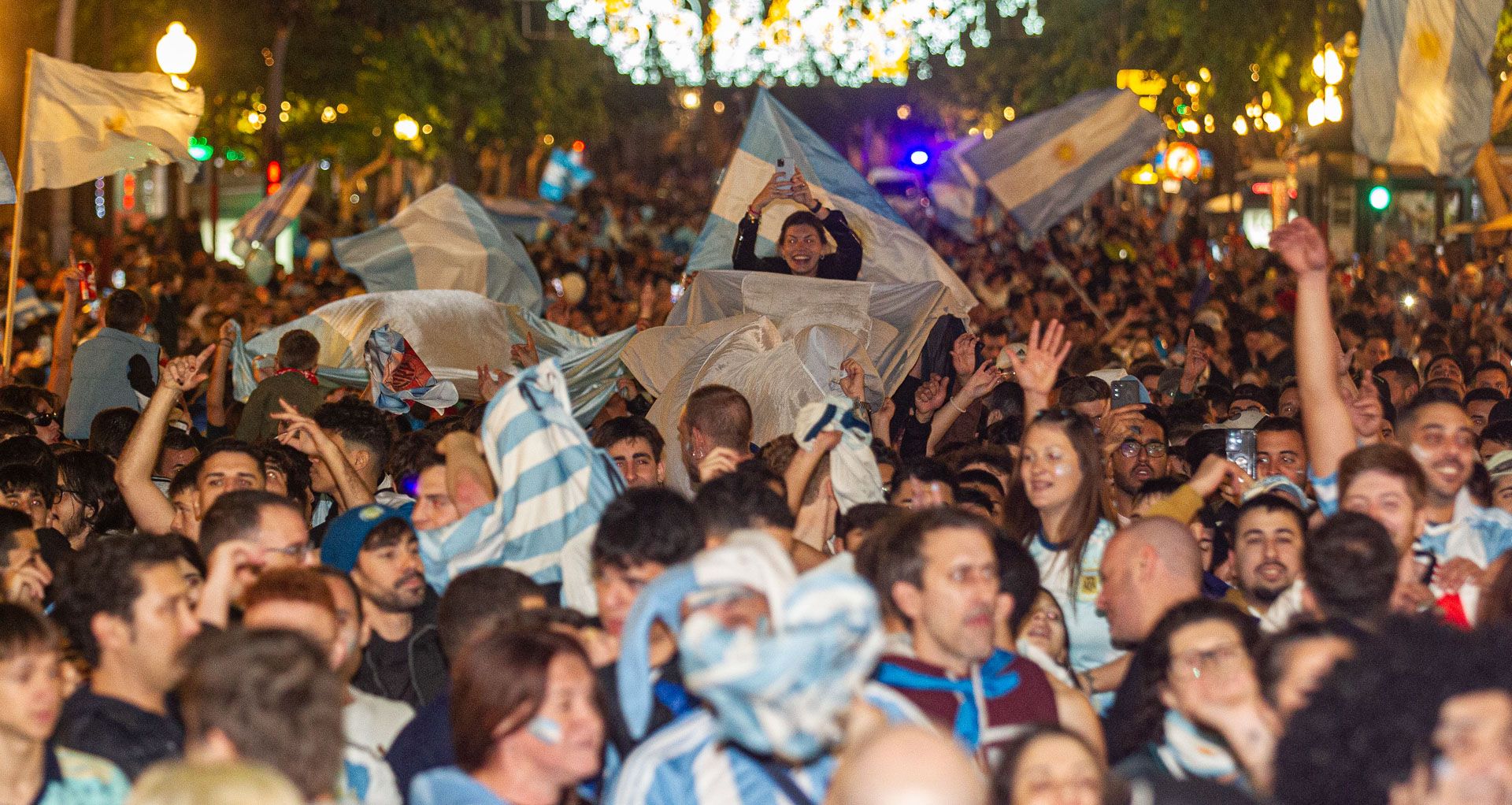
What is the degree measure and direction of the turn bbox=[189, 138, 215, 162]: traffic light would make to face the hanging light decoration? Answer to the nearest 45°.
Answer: approximately 135° to its left

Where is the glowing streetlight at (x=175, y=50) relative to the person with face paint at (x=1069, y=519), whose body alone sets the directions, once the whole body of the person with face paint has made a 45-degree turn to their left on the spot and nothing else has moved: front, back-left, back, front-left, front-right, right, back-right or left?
back-right

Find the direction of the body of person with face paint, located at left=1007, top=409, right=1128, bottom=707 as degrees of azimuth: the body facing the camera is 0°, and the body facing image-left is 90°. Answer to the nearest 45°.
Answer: approximately 45°

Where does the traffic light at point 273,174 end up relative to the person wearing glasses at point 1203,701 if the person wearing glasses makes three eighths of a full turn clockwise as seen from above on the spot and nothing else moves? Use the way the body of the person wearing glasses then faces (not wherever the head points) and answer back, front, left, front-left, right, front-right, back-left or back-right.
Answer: front-right

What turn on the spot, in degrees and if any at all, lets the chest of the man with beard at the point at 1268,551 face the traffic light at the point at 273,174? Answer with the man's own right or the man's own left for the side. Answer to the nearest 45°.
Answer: approximately 135° to the man's own right

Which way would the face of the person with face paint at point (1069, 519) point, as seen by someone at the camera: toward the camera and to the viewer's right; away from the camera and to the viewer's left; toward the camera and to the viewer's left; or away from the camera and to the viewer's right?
toward the camera and to the viewer's left

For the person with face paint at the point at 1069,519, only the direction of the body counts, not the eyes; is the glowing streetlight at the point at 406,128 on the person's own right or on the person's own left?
on the person's own right

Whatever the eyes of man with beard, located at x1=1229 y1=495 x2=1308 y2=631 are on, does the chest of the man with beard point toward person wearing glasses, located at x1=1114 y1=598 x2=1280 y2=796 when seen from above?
yes
